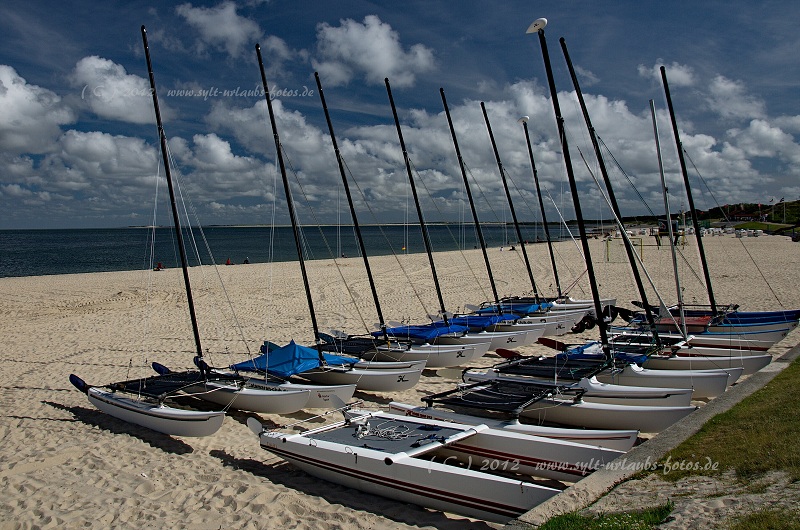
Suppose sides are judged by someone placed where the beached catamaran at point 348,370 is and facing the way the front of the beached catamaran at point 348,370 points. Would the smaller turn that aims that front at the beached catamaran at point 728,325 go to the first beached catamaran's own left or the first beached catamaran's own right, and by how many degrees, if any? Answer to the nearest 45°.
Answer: approximately 45° to the first beached catamaran's own left

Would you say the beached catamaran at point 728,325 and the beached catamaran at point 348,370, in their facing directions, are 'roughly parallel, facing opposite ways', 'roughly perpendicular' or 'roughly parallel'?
roughly parallel

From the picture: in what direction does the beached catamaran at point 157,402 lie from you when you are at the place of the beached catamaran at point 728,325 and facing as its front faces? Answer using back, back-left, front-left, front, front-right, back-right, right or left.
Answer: back-right

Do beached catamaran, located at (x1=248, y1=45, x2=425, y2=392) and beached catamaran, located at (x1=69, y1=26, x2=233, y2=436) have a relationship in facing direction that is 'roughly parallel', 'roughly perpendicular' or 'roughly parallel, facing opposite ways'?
roughly parallel

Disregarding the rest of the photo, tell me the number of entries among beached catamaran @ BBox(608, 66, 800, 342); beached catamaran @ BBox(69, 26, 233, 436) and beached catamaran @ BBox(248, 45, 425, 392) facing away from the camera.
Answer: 0

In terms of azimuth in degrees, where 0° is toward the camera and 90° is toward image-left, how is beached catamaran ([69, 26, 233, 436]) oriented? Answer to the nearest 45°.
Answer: approximately 315°

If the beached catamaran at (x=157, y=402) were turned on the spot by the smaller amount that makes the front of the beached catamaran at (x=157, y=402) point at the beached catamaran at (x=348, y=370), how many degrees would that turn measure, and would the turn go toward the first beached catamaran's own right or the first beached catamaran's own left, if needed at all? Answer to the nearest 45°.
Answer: approximately 45° to the first beached catamaran's own left

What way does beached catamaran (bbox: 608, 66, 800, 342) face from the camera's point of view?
to the viewer's right

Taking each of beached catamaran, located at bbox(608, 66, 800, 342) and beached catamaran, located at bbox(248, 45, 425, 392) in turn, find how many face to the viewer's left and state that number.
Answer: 0

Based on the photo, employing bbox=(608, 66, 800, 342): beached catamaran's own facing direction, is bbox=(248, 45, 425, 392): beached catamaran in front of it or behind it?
behind
